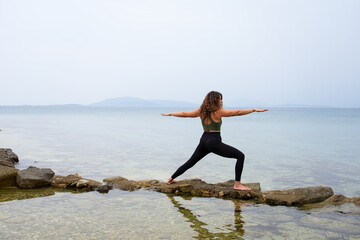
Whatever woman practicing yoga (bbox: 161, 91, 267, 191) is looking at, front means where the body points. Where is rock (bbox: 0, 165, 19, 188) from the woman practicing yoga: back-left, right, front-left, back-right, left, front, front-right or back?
left

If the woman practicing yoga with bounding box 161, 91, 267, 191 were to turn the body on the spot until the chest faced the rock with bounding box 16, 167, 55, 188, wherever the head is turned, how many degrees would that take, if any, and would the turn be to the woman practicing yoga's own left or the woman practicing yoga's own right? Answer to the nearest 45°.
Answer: approximately 90° to the woman practicing yoga's own left

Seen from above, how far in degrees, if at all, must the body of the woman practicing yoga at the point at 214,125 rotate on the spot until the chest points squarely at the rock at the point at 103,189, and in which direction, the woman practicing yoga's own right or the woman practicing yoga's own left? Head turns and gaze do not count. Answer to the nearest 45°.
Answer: approximately 90° to the woman practicing yoga's own left

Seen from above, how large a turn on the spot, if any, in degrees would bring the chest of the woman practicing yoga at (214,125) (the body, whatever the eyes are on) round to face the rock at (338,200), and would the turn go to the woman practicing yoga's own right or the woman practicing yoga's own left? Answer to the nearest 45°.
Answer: approximately 90° to the woman practicing yoga's own right

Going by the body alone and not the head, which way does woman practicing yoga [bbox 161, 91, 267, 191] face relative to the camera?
away from the camera

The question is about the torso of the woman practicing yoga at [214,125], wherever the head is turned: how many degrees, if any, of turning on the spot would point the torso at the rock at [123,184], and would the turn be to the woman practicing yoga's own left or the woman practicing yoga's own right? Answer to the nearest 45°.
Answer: approximately 45° to the woman practicing yoga's own left

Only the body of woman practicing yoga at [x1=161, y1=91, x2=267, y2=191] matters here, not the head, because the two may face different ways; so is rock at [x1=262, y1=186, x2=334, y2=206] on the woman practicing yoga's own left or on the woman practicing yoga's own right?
on the woman practicing yoga's own right

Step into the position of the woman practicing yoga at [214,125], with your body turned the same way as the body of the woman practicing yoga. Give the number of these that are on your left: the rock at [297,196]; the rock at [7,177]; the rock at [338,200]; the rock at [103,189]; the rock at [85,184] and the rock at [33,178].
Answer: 4

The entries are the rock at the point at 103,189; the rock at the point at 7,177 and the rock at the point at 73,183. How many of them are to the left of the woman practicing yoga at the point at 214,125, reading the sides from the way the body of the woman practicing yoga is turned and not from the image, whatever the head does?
3

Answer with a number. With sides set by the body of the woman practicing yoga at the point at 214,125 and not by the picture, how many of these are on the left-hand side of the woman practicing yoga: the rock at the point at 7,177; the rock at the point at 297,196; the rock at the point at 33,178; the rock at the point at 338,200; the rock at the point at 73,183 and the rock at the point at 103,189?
4

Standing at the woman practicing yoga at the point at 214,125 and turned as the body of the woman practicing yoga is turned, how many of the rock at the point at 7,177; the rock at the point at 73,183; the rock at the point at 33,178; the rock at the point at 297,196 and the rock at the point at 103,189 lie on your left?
4
